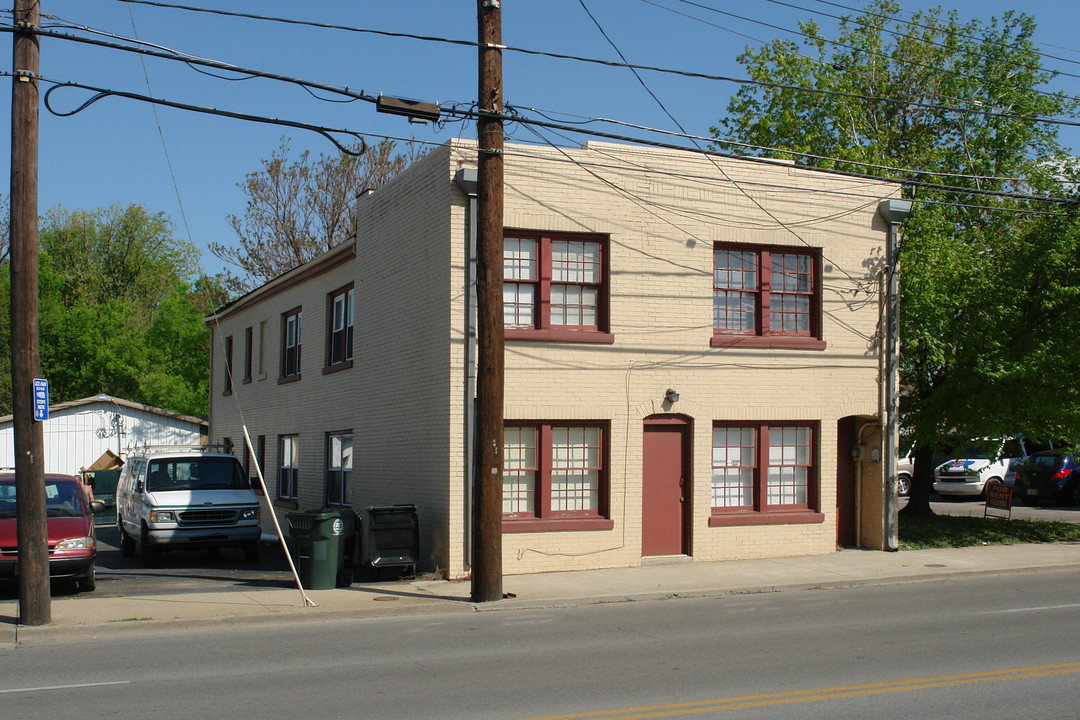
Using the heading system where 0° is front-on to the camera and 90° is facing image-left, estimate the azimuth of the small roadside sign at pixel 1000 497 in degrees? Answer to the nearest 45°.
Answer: approximately 0°

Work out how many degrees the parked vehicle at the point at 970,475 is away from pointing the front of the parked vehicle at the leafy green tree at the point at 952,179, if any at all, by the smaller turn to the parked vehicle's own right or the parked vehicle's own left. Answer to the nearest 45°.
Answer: approximately 45° to the parked vehicle's own left

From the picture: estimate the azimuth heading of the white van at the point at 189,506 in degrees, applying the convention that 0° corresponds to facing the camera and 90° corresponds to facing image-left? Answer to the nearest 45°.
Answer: approximately 315°

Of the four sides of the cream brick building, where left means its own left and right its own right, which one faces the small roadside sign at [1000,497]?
left

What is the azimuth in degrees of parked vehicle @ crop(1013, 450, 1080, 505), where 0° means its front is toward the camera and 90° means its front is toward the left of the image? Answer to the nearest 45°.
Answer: approximately 225°

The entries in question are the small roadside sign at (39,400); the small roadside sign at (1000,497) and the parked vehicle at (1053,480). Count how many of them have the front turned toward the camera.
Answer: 2
